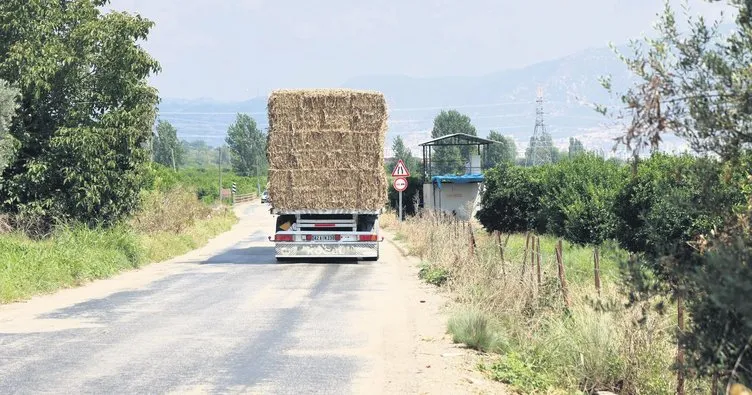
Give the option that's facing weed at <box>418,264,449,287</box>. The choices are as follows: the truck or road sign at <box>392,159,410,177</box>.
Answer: the road sign

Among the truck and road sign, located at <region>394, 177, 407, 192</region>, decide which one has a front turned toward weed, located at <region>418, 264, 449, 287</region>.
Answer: the road sign

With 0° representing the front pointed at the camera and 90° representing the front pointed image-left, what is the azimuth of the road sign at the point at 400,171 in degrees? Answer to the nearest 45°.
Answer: approximately 0°

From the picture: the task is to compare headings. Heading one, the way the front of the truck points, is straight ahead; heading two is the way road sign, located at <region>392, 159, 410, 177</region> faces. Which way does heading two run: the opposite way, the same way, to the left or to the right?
the opposite way

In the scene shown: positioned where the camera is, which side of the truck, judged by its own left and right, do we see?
back

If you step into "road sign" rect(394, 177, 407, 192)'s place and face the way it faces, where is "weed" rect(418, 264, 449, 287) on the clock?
The weed is roughly at 12 o'clock from the road sign.

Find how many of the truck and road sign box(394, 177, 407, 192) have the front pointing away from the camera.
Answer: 1

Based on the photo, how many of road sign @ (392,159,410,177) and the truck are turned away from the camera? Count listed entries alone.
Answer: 1

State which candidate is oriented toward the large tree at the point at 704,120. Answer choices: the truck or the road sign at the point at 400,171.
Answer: the road sign

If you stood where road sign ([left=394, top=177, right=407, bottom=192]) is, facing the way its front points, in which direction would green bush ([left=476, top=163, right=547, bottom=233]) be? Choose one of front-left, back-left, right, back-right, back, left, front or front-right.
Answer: back-left

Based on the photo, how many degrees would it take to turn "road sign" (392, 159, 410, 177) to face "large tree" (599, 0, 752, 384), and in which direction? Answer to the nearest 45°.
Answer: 0° — it already faces it

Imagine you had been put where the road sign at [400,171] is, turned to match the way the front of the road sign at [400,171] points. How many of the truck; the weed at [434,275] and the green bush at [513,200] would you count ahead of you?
2

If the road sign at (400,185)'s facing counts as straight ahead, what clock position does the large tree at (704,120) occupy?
The large tree is roughly at 12 o'clock from the road sign.
